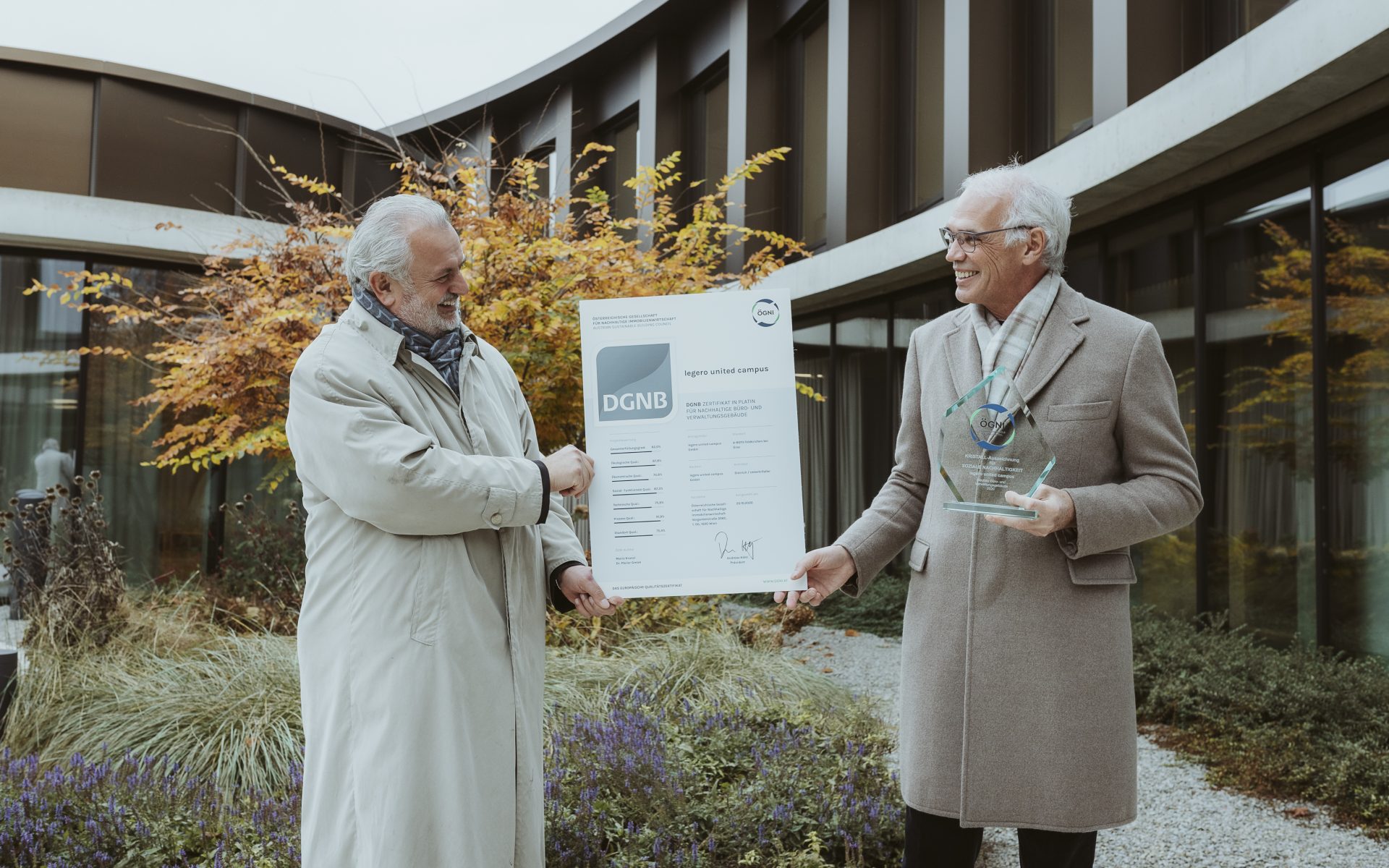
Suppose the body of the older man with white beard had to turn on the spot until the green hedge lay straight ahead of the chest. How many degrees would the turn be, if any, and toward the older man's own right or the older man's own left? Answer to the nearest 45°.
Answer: approximately 90° to the older man's own left

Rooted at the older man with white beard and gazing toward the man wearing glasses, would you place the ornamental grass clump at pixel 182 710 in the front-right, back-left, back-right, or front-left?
back-left

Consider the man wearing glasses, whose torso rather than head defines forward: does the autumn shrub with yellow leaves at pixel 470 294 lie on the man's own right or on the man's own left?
on the man's own right

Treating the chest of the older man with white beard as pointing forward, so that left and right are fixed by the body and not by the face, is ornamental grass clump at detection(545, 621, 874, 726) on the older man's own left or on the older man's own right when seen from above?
on the older man's own left

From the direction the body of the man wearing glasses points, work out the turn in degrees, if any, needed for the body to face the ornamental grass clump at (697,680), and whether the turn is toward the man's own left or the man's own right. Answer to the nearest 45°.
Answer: approximately 90° to the man's own right

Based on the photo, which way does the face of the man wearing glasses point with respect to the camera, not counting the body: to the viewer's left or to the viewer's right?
to the viewer's left

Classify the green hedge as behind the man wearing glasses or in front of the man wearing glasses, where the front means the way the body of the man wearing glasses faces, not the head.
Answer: behind

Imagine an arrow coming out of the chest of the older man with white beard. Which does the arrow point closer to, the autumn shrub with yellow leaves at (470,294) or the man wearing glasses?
the man wearing glasses

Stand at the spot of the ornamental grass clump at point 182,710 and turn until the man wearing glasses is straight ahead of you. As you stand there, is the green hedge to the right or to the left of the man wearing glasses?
left

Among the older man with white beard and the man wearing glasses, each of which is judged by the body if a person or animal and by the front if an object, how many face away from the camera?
0

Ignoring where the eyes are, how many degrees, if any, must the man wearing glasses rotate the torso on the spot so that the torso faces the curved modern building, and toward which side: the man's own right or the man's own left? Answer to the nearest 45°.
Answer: approximately 135° to the man's own right

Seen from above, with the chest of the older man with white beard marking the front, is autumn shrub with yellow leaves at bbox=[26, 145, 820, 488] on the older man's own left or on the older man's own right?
on the older man's own left

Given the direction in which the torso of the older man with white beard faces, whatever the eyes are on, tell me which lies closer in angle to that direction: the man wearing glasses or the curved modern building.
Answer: the man wearing glasses

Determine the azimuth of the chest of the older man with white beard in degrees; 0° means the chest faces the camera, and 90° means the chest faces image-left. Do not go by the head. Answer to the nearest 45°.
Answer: approximately 315°

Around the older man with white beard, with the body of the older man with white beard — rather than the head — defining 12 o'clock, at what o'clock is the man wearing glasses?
The man wearing glasses is roughly at 11 o'clock from the older man with white beard.
